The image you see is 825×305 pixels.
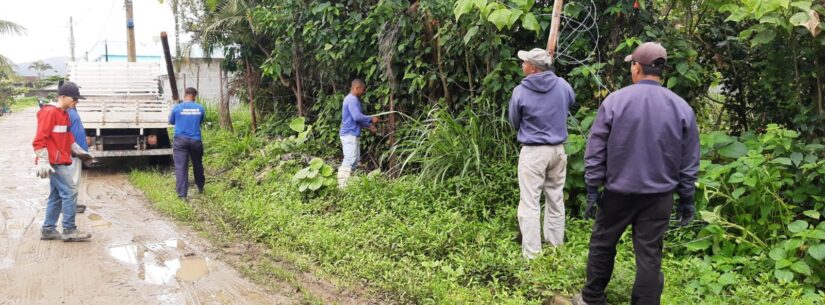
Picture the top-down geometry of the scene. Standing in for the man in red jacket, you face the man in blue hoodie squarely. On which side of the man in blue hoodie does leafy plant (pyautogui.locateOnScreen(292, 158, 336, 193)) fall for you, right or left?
left

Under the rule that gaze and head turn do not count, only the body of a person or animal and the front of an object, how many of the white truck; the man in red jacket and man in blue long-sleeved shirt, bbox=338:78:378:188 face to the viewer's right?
2

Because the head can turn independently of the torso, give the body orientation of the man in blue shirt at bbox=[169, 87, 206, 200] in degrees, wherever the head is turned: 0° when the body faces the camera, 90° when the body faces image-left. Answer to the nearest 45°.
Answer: approximately 180°

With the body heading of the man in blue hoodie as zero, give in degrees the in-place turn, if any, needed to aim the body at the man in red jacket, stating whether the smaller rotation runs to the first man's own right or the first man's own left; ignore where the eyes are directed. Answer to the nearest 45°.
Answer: approximately 45° to the first man's own left

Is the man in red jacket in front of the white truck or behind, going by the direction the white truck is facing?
behind

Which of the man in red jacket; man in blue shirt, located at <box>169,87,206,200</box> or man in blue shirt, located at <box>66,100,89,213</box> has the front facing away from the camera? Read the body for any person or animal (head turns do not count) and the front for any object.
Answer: the man in blue shirt, located at <box>169,87,206,200</box>

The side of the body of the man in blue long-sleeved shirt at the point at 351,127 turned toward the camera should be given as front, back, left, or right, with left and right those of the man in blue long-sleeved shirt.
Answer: right

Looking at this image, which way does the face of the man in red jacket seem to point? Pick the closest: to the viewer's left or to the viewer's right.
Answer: to the viewer's right

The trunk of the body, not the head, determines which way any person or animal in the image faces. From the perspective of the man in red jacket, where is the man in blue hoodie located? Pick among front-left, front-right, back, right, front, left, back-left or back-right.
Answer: front-right

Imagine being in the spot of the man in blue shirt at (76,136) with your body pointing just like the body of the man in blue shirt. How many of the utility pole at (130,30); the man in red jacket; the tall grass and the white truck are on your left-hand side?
2

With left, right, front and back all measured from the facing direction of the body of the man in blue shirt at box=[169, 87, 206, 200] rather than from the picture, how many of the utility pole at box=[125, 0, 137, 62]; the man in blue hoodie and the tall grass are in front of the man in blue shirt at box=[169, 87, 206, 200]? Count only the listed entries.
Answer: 1

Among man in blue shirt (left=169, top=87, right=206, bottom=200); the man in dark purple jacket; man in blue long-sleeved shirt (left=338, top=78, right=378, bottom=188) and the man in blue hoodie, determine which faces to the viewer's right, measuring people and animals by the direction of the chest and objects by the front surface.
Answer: man in blue long-sleeved shirt (left=338, top=78, right=378, bottom=188)

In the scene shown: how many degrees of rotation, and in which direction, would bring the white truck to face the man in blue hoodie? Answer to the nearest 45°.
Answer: approximately 180°

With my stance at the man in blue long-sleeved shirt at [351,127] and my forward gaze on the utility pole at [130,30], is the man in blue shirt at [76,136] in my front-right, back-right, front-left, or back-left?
front-left

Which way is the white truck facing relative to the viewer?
away from the camera

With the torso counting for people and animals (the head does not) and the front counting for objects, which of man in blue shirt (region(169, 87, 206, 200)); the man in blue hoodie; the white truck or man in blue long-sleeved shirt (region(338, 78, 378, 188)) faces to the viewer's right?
man in blue long-sleeved shirt (region(338, 78, 378, 188))

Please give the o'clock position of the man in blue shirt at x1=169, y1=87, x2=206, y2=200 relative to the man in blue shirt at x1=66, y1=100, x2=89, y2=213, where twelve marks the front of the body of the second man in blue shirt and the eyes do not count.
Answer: The man in blue shirt at x1=169, y1=87, x2=206, y2=200 is roughly at 11 o'clock from the man in blue shirt at x1=66, y1=100, x2=89, y2=213.

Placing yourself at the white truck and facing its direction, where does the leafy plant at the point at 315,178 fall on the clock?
The leafy plant is roughly at 5 o'clock from the white truck.
